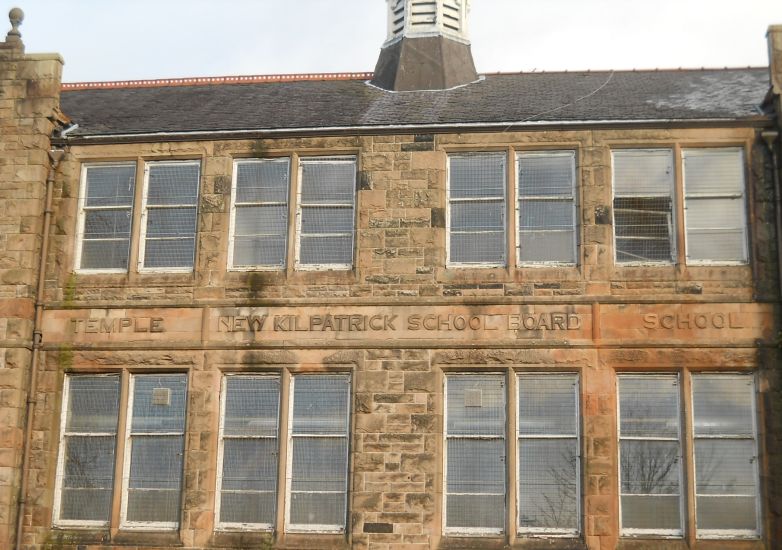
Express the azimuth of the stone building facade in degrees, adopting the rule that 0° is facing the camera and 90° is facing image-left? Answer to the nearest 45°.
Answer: approximately 0°
